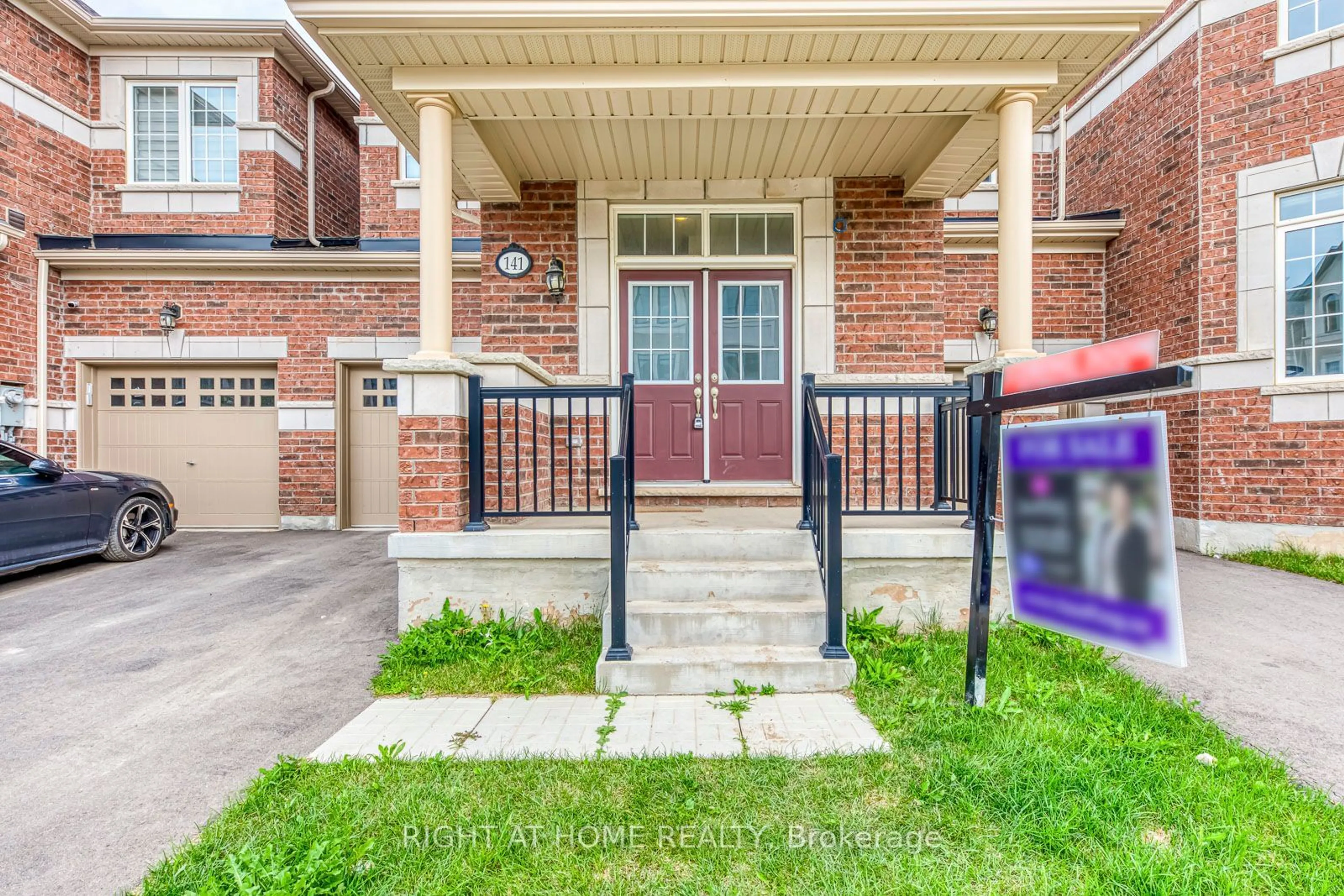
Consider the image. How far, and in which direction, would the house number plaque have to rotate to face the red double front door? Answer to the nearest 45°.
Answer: approximately 90° to its left

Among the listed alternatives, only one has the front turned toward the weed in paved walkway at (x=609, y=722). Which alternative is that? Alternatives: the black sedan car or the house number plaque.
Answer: the house number plaque

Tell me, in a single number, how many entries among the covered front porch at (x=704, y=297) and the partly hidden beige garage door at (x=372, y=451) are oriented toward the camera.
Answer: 2

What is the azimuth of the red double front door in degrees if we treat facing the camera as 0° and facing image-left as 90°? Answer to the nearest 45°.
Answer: approximately 0°

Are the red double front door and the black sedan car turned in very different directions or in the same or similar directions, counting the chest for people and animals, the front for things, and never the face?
very different directions

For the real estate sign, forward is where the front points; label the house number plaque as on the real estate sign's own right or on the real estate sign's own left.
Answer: on the real estate sign's own right

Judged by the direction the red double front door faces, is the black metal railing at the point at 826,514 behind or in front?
in front

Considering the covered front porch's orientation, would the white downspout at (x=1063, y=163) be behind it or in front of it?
behind

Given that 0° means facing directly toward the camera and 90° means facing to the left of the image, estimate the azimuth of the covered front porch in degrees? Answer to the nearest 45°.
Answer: approximately 0°

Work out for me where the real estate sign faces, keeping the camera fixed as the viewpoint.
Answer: facing the viewer and to the left of the viewer

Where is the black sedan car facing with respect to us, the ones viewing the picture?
facing away from the viewer and to the right of the viewer

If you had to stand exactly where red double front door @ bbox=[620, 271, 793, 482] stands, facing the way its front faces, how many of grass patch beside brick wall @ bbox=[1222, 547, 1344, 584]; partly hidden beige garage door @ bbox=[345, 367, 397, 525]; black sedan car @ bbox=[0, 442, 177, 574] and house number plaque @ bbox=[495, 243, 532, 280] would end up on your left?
1
